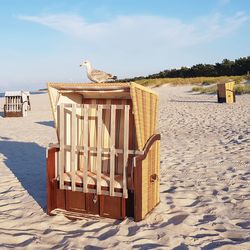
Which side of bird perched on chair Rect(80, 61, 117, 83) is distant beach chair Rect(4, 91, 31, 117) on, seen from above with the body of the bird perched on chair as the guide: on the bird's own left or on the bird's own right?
on the bird's own right

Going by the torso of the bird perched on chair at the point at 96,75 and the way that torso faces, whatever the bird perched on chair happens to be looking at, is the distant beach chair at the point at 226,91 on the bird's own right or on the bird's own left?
on the bird's own right

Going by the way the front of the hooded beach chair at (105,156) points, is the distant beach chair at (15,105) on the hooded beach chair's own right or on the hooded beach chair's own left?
on the hooded beach chair's own right

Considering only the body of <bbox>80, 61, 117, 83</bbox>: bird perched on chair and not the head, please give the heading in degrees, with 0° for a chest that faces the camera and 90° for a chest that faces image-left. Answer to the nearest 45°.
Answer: approximately 90°

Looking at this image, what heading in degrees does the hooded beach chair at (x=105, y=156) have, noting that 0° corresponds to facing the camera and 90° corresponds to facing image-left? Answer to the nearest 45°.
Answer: approximately 45°
